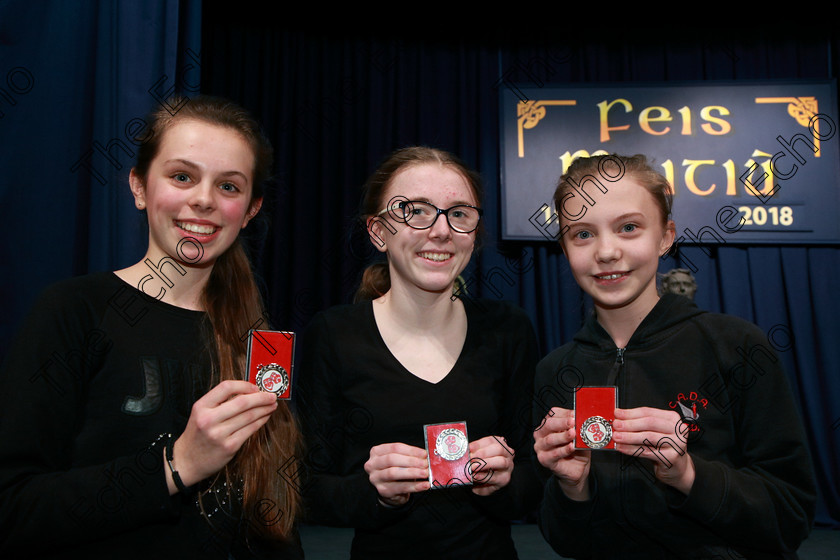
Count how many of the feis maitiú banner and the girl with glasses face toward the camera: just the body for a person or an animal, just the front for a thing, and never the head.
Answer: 2

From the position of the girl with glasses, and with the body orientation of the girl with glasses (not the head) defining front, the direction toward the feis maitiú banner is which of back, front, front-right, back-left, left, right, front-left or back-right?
back-left

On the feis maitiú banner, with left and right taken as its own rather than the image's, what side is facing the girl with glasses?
front

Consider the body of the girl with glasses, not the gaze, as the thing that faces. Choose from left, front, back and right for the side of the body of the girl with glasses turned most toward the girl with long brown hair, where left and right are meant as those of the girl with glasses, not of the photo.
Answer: right

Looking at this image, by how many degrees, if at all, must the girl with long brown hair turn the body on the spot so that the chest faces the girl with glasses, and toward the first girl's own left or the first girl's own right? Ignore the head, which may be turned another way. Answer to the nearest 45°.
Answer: approximately 45° to the first girl's own left

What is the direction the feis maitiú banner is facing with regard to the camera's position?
facing the viewer

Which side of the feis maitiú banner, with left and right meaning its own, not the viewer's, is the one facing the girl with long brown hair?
front

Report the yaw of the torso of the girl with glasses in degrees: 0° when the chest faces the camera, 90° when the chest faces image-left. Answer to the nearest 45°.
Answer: approximately 0°
